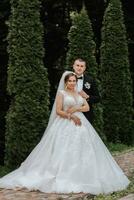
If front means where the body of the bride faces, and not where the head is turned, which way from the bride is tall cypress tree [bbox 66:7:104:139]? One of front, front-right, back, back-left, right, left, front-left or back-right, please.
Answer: back-left

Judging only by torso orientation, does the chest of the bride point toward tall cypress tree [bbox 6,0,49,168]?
no

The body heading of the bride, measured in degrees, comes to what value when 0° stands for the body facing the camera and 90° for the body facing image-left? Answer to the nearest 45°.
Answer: approximately 315°

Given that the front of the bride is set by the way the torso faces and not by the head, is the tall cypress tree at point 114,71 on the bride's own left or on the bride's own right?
on the bride's own left
